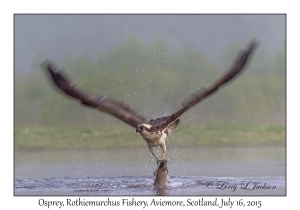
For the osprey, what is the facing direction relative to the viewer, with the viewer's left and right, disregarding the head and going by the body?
facing the viewer and to the left of the viewer
